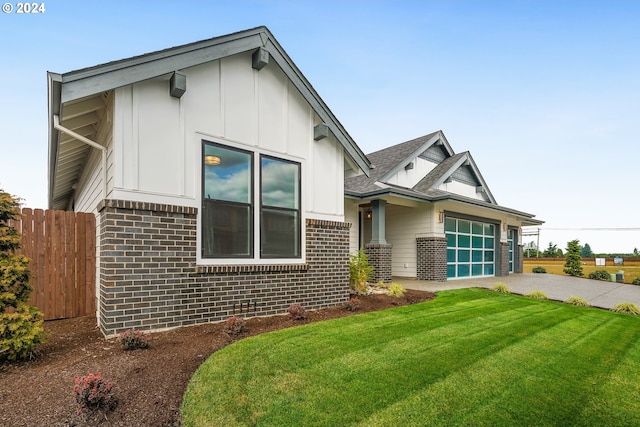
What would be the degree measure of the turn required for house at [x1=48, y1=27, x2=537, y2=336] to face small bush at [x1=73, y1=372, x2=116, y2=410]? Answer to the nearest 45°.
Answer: approximately 45° to its right

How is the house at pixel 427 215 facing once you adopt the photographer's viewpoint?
facing the viewer and to the right of the viewer

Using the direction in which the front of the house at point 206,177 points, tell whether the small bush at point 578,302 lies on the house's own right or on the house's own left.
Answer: on the house's own left

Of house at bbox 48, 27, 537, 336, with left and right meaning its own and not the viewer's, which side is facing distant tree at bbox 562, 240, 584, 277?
left

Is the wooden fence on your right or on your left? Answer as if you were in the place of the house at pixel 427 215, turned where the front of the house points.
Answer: on your right

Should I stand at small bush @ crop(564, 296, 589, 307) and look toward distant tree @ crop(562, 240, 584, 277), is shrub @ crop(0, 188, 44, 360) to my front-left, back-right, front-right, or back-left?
back-left
